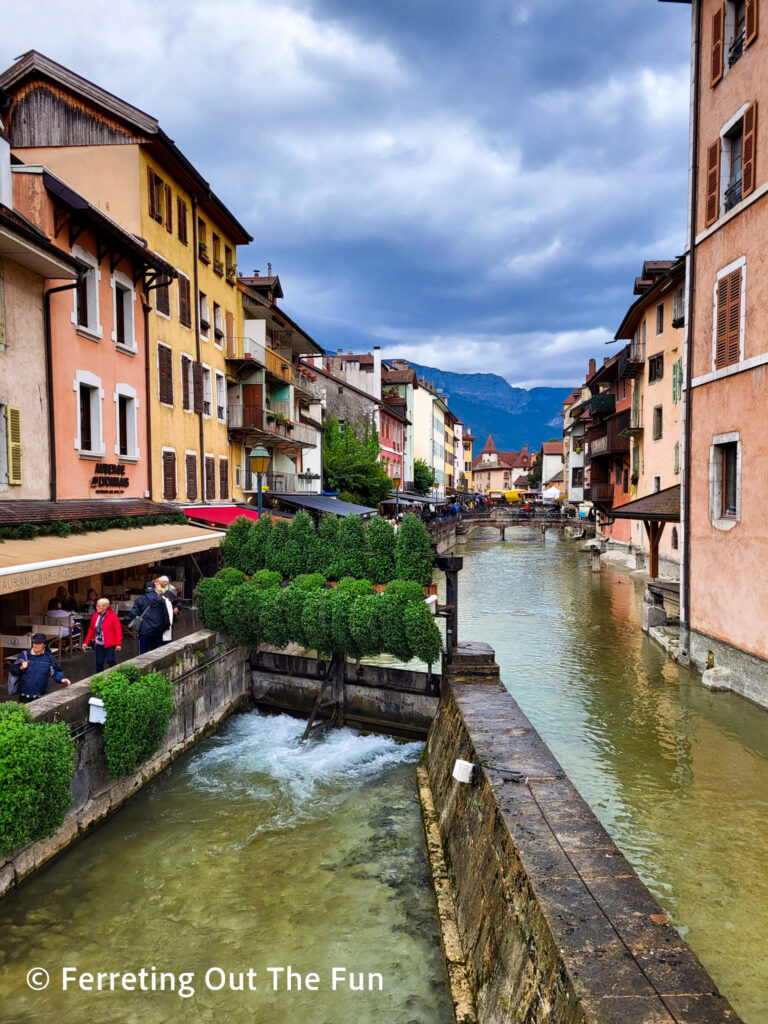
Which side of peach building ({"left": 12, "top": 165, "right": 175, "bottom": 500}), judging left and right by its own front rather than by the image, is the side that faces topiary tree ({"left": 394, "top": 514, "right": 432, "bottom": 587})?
front

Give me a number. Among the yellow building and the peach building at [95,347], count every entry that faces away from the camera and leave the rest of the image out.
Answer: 0

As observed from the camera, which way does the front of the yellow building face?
facing the viewer and to the right of the viewer

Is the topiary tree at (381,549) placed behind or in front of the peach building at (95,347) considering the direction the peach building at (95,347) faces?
in front

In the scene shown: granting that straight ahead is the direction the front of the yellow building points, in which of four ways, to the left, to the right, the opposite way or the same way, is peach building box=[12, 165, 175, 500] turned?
the same way

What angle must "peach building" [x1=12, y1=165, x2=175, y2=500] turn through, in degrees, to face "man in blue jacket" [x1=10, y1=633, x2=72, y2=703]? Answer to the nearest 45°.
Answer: approximately 45° to its right

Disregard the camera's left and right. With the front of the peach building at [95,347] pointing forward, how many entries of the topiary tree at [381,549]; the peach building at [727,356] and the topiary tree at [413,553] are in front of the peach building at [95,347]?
3

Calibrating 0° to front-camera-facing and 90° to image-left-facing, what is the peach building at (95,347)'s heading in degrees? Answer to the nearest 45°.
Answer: approximately 315°
